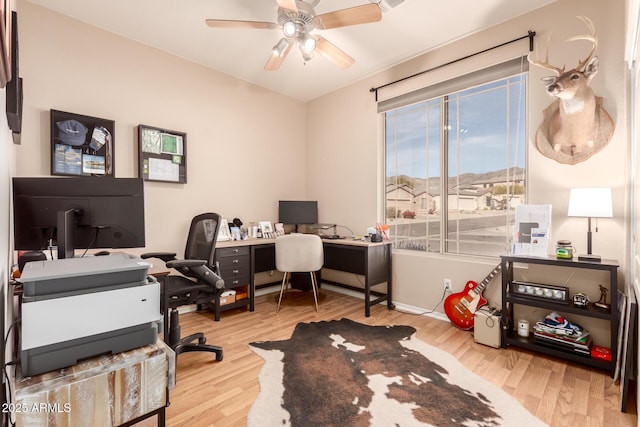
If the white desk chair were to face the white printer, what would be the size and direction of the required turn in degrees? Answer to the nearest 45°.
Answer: approximately 180°

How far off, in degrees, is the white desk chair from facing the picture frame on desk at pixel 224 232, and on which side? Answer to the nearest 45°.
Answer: approximately 90° to its left

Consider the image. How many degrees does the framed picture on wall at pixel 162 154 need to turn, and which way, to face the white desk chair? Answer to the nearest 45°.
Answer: approximately 45° to its left

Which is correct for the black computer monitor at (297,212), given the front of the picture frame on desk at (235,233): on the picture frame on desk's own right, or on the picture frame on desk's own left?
on the picture frame on desk's own left

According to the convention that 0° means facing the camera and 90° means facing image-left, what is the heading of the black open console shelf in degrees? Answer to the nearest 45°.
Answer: approximately 45°

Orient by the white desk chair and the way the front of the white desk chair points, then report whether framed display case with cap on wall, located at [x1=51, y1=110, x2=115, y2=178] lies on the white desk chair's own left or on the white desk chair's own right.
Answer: on the white desk chair's own left

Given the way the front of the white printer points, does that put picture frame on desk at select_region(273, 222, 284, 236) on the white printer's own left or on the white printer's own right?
on the white printer's own left

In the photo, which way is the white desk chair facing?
away from the camera

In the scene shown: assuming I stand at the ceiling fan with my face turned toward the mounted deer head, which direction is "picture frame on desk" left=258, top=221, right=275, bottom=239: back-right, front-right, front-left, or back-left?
back-left

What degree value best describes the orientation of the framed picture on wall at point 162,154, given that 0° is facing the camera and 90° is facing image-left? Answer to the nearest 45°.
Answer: approximately 315°
